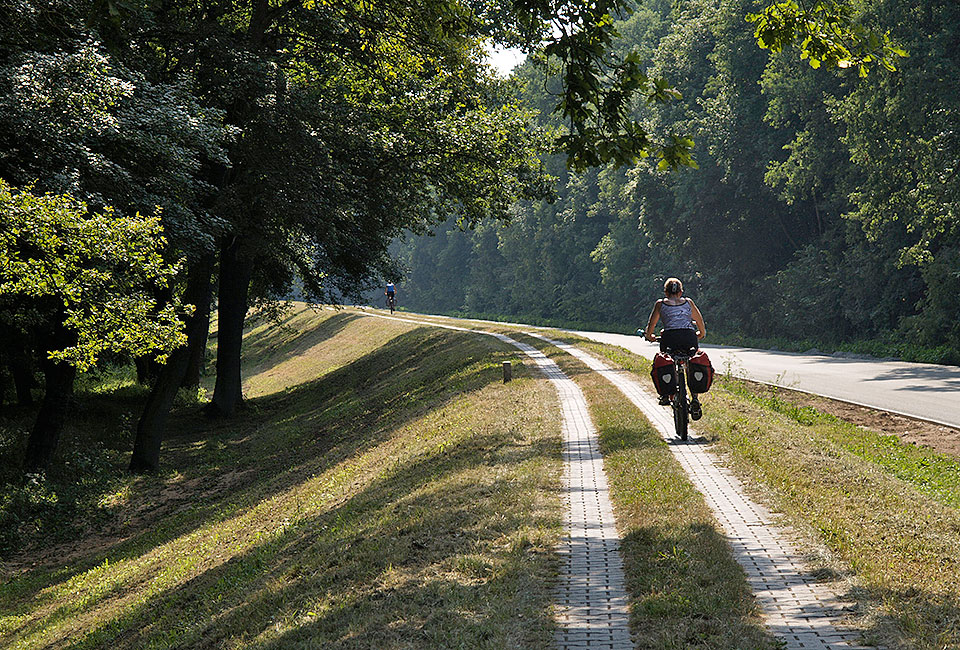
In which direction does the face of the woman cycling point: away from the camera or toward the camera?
away from the camera

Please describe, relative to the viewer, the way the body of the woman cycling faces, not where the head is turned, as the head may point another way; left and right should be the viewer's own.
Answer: facing away from the viewer

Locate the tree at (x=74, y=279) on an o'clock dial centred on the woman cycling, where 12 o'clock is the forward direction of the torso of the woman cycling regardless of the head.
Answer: The tree is roughly at 9 o'clock from the woman cycling.
